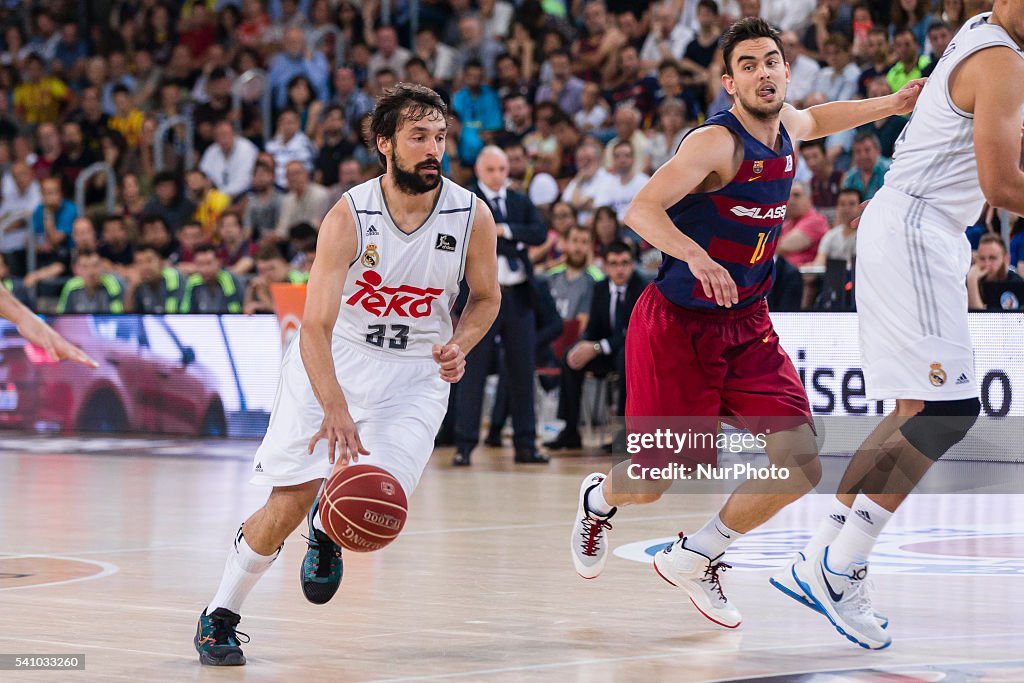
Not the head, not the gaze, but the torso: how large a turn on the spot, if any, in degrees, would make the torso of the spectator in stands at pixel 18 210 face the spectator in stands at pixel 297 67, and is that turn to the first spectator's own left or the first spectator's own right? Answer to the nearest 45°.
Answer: approximately 90° to the first spectator's own left

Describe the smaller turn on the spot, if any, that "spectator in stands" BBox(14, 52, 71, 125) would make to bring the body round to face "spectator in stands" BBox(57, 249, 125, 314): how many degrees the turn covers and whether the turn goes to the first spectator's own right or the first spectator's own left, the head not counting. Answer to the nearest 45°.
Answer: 0° — they already face them

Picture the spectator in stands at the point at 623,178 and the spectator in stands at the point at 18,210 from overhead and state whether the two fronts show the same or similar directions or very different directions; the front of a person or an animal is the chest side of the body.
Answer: same or similar directions

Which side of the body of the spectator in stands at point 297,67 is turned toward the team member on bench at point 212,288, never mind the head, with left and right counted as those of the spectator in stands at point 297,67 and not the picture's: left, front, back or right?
front

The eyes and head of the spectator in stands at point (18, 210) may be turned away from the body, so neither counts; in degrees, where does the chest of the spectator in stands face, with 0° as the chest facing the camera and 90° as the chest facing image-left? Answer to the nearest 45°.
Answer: approximately 0°

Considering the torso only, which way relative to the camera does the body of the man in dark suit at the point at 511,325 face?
toward the camera

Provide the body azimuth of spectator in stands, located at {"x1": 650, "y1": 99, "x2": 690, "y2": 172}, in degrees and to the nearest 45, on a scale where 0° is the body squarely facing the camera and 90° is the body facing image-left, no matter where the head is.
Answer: approximately 0°

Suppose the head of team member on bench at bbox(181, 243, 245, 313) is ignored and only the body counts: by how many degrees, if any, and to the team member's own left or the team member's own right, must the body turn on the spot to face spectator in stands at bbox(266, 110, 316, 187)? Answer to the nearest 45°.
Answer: approximately 180°

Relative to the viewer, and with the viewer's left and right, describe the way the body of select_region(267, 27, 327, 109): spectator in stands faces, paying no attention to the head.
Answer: facing the viewer
